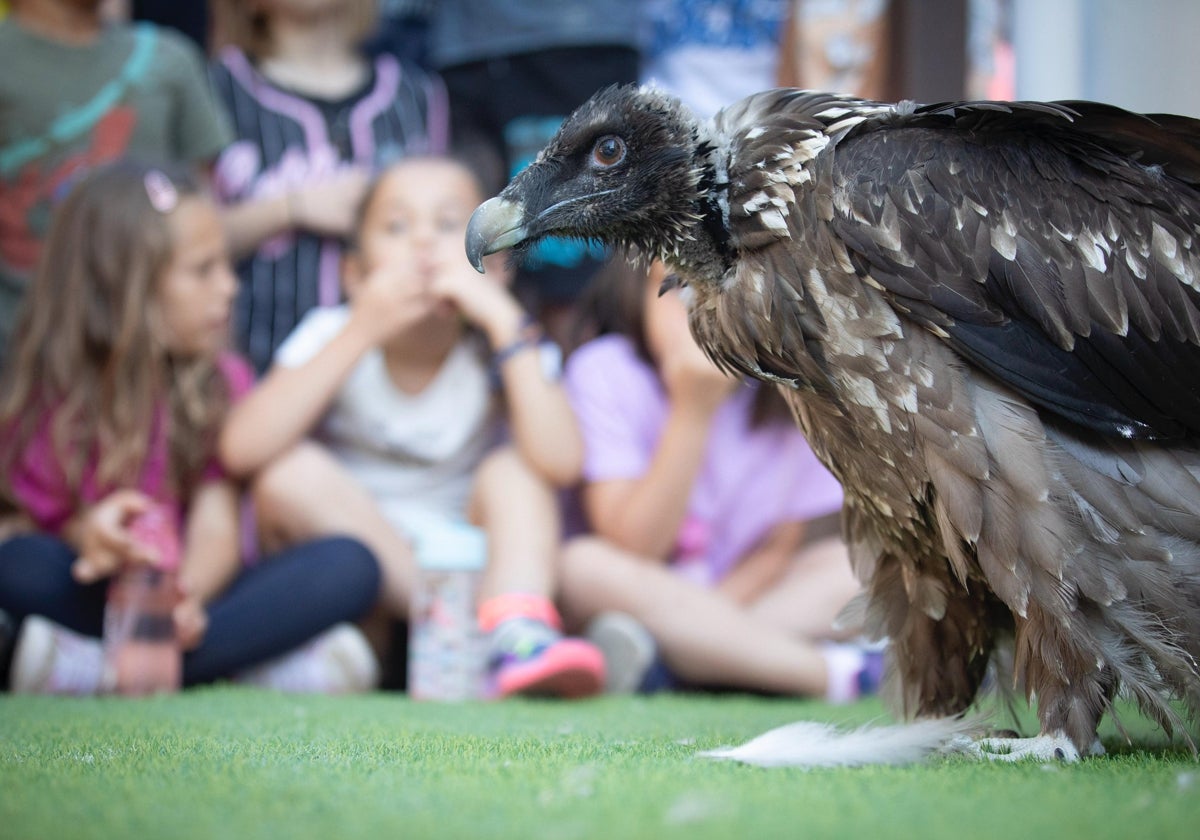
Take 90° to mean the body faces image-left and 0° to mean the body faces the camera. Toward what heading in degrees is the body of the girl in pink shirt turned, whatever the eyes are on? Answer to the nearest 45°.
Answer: approximately 315°

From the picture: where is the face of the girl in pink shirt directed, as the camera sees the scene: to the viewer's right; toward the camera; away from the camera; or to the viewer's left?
to the viewer's right

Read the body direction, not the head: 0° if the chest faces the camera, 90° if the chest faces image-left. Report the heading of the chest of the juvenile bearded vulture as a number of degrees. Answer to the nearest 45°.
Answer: approximately 90°

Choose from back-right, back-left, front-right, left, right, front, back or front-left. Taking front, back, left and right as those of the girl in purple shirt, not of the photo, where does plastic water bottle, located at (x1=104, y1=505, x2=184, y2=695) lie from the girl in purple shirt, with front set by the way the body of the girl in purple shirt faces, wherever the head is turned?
front-right

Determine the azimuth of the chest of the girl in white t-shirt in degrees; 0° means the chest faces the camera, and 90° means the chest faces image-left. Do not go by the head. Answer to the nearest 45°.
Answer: approximately 0°

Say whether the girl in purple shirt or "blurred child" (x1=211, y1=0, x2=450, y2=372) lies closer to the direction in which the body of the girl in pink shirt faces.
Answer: the girl in purple shirt

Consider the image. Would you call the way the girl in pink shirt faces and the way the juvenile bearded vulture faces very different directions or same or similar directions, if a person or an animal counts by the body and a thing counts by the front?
very different directions

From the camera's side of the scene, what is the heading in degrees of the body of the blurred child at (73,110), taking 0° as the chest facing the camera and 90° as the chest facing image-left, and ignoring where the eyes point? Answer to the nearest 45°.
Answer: approximately 0°

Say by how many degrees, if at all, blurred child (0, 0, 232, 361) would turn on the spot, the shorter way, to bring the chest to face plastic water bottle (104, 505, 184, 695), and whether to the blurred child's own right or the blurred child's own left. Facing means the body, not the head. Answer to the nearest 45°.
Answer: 0° — they already face it

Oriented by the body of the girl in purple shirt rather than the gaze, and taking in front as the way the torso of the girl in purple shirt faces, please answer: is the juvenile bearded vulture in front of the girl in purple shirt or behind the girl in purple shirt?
in front
